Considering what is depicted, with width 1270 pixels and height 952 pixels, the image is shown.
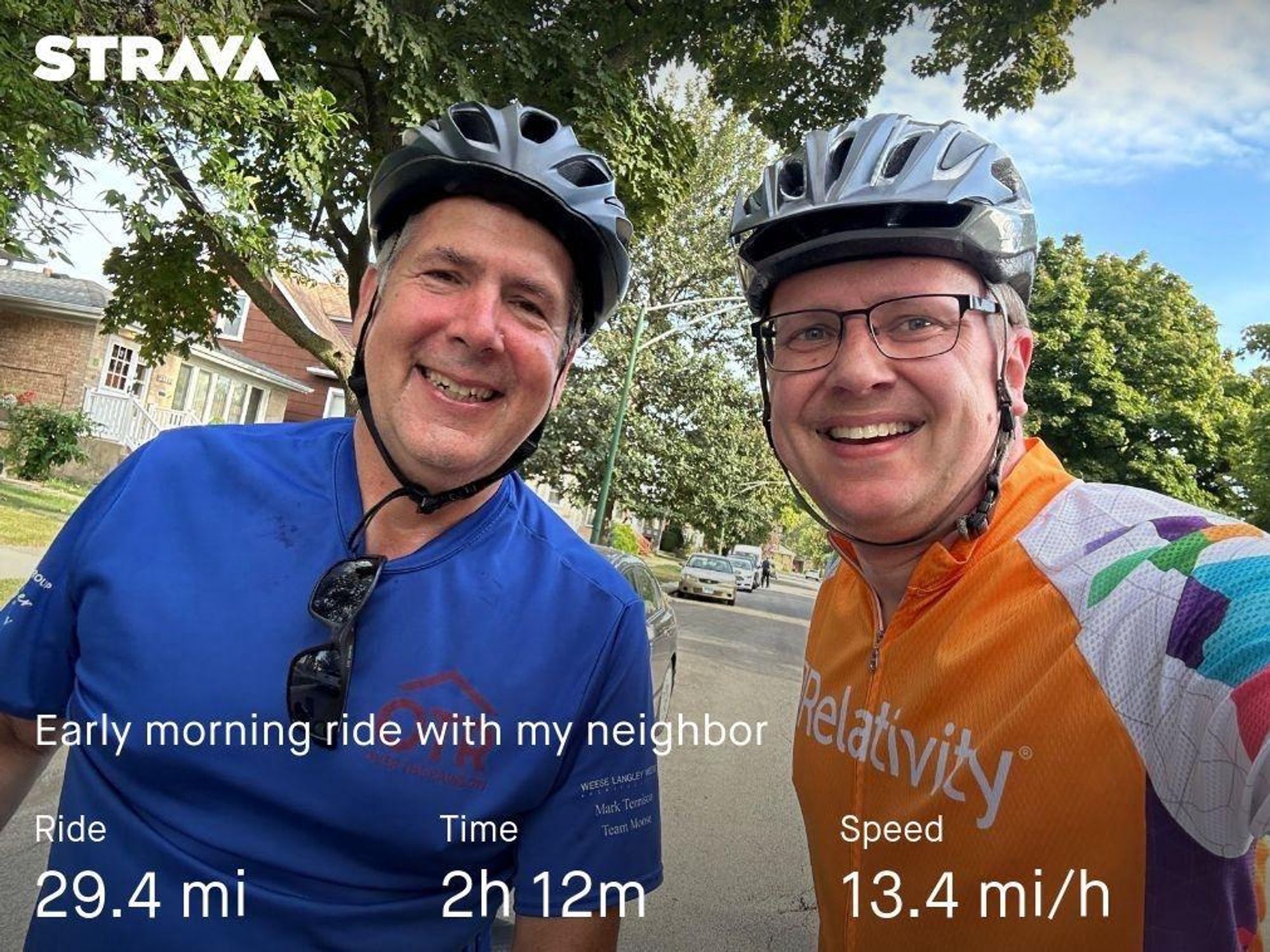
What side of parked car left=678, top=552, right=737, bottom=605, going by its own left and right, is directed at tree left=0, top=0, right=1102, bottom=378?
front

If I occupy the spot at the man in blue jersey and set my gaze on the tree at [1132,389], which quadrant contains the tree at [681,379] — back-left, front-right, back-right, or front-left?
front-left

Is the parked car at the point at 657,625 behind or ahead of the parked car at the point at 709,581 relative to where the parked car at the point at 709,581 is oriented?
ahead

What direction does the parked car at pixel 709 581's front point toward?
toward the camera

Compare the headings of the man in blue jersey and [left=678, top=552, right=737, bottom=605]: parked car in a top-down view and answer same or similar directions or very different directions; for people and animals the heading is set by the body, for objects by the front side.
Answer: same or similar directions

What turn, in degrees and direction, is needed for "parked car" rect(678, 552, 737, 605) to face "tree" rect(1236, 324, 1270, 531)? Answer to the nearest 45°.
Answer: approximately 45° to its left

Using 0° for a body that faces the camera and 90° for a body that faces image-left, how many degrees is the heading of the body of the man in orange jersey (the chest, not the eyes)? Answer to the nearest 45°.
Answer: approximately 45°

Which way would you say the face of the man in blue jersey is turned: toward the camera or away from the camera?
toward the camera
